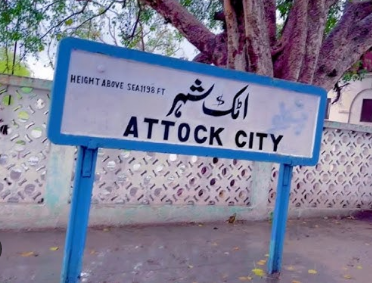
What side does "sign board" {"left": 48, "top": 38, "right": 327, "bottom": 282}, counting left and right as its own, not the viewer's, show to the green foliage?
back

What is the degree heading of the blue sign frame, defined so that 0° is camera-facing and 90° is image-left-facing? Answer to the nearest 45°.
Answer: approximately 315°

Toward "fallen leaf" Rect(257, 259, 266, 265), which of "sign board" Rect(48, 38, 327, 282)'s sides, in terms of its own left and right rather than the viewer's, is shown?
left

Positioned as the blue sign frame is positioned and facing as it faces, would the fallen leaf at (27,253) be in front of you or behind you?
behind

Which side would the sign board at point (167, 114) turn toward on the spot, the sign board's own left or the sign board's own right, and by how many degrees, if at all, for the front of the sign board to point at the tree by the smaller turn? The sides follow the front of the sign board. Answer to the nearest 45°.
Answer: approximately 135° to the sign board's own left

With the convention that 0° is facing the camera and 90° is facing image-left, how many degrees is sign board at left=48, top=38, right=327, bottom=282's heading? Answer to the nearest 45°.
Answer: approximately 315°

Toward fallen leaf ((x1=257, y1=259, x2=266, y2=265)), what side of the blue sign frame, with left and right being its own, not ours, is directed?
left

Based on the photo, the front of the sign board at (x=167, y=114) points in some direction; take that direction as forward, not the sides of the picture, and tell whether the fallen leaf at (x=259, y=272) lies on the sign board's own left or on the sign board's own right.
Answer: on the sign board's own left
